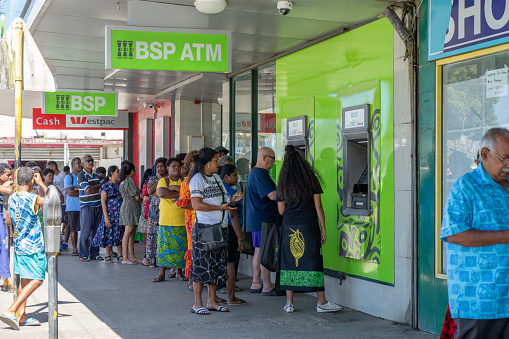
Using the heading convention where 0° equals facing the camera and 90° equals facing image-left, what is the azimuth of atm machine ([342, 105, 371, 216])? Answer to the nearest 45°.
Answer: approximately 45°

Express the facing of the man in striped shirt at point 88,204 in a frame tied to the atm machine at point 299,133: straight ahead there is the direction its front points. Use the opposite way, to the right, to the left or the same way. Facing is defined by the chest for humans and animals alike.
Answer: to the left

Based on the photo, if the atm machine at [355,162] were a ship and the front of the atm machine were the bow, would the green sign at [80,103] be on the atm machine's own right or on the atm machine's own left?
on the atm machine's own right

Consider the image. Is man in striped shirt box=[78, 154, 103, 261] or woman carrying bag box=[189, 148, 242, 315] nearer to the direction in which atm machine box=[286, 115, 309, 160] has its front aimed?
the woman carrying bag

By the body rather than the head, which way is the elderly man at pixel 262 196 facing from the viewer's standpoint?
to the viewer's right

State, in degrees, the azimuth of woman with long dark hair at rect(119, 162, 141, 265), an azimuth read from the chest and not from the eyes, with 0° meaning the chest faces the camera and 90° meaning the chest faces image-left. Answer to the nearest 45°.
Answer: approximately 270°

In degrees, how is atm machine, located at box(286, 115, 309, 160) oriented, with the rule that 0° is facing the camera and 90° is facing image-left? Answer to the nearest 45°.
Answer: approximately 45°

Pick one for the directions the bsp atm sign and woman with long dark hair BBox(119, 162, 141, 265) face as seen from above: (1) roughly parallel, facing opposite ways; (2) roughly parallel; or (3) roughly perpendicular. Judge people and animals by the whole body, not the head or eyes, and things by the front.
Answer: roughly perpendicular
